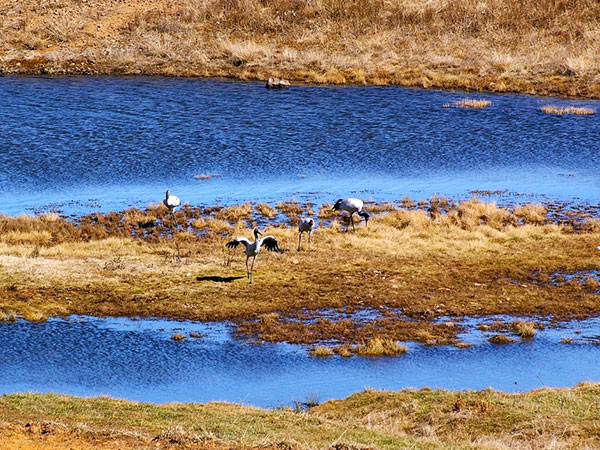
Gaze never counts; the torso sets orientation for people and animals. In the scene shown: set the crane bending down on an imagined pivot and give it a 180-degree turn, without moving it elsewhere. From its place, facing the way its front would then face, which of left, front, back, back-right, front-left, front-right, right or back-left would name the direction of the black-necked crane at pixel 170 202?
front

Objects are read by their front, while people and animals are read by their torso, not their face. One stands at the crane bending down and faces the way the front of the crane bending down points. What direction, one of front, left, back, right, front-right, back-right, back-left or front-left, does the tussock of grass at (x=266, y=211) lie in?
back-left

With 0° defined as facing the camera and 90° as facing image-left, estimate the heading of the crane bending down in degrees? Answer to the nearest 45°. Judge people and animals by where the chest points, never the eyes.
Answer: approximately 270°

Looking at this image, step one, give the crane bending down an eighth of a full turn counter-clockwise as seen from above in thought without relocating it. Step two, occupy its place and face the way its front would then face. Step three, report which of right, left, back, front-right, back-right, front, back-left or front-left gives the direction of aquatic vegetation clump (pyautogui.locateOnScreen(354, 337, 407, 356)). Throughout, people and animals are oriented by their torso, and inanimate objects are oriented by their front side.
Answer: back-right

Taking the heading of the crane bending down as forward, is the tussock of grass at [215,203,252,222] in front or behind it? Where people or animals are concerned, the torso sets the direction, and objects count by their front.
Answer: behind

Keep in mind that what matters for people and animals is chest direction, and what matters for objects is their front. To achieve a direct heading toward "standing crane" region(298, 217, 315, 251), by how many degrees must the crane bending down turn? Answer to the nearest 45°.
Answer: approximately 135° to its right

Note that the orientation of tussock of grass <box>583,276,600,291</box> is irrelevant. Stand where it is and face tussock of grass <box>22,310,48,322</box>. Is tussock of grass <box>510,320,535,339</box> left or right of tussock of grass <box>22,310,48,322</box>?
left

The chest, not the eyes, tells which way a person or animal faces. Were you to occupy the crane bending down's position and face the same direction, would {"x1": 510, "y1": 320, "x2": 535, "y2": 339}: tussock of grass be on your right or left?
on your right

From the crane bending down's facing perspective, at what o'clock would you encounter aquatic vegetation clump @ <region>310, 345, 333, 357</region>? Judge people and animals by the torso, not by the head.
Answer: The aquatic vegetation clump is roughly at 3 o'clock from the crane bending down.

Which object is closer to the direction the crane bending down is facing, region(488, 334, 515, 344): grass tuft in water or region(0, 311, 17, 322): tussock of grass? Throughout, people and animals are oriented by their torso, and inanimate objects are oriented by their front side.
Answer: the grass tuft in water

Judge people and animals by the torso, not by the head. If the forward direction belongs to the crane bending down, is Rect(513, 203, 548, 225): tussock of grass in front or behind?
in front

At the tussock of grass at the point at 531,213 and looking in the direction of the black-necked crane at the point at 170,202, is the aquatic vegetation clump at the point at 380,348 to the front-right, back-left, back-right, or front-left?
front-left

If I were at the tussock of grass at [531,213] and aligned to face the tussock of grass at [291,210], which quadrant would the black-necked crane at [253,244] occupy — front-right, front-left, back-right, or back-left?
front-left

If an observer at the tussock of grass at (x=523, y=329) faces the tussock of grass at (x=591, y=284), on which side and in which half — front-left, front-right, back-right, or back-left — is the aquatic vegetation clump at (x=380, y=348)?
back-left

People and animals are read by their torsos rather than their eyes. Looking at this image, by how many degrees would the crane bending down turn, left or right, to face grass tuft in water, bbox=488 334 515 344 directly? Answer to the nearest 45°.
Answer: approximately 45° to its right

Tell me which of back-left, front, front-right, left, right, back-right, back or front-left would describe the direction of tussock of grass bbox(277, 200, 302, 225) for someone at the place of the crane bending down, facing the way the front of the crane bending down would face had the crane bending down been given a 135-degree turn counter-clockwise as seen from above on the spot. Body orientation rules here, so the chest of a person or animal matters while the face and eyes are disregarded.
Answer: front
